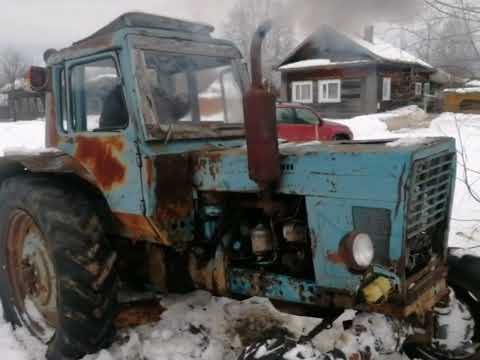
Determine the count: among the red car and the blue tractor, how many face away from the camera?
0

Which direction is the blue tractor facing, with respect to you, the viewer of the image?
facing the viewer and to the right of the viewer

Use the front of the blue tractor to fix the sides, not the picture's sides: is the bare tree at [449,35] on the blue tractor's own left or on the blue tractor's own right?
on the blue tractor's own left

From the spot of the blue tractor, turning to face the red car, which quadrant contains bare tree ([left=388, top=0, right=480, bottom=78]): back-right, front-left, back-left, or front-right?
front-right

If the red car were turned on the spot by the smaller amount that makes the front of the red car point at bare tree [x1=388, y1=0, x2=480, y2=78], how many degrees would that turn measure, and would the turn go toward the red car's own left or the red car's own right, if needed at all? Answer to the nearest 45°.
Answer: approximately 45° to the red car's own left

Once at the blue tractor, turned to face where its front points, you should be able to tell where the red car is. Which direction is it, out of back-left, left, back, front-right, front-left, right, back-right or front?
back-left
